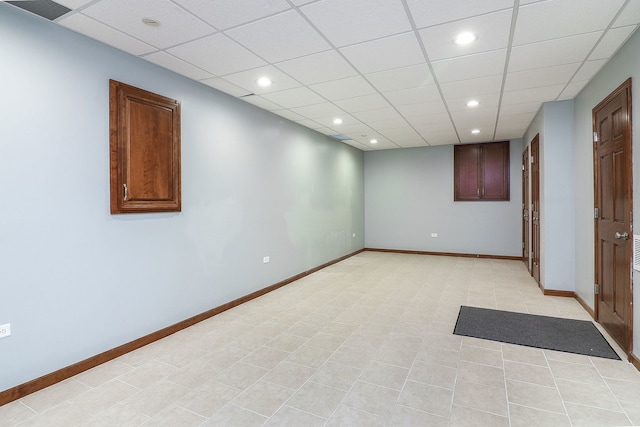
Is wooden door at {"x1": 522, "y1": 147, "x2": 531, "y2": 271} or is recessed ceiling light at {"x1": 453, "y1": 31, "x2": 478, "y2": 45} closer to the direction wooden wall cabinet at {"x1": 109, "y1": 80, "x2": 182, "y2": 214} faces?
the recessed ceiling light

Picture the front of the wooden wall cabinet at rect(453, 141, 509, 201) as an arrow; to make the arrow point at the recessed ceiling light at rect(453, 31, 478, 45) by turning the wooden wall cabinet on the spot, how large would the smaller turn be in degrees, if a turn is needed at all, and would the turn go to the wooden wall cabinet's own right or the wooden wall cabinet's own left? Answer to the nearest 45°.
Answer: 0° — it already faces it

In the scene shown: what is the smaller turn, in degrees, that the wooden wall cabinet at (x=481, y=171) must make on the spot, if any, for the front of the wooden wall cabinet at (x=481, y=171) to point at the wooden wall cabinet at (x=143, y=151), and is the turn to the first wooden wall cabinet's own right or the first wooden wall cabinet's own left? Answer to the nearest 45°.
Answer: approximately 45° to the first wooden wall cabinet's own right

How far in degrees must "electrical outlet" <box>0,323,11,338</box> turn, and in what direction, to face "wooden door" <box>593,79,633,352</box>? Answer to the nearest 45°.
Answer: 0° — it already faces it

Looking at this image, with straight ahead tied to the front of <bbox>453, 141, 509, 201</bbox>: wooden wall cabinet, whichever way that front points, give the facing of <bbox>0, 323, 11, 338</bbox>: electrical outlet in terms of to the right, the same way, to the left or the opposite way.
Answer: to the left

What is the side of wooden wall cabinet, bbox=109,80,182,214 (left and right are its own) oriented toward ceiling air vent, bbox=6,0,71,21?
right

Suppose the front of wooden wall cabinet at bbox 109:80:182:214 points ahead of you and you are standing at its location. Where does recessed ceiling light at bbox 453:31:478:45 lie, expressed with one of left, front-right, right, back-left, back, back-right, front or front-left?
front

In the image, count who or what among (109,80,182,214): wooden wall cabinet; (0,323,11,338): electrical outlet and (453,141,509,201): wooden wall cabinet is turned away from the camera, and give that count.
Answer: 0

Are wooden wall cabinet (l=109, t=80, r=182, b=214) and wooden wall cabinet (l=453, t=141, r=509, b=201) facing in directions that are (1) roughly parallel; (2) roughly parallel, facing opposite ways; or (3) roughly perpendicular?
roughly perpendicular

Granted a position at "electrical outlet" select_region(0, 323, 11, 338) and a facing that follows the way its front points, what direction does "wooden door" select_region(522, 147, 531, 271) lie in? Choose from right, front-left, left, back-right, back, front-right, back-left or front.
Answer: front-left

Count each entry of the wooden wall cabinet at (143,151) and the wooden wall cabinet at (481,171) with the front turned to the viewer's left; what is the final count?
0

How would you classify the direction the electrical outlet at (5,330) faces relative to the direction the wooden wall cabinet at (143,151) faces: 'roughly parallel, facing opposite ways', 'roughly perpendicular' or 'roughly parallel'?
roughly parallel

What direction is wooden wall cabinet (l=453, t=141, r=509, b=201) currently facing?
toward the camera

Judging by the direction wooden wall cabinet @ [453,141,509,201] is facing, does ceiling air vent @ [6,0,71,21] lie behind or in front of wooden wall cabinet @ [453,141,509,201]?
in front

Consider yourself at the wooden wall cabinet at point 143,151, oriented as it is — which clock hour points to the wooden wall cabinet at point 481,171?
the wooden wall cabinet at point 481,171 is roughly at 10 o'clock from the wooden wall cabinet at point 143,151.

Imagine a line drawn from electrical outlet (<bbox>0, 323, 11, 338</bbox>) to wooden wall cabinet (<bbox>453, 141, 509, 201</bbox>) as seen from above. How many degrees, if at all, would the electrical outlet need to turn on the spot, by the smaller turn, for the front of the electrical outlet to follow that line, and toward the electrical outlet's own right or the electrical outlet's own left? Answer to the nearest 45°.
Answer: approximately 45° to the electrical outlet's own left

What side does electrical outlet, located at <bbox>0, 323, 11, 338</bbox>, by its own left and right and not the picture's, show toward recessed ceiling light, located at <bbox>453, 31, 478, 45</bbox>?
front
